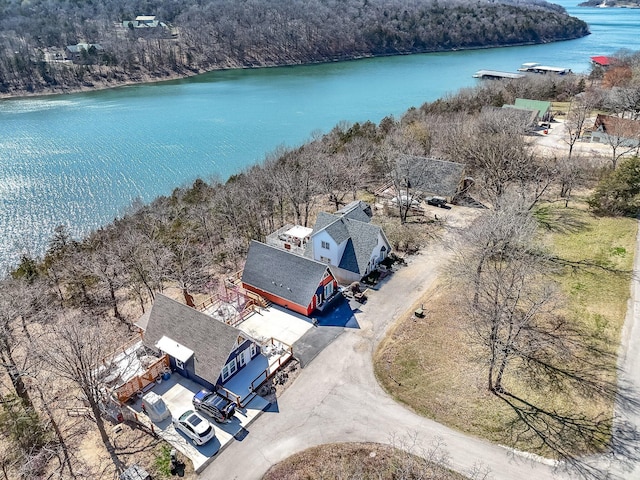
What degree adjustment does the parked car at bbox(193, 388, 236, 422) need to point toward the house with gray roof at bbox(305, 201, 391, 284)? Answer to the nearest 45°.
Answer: approximately 90° to its right

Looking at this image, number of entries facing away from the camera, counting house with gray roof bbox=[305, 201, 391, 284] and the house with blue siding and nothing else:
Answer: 0

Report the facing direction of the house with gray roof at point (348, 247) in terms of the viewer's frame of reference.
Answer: facing the viewer and to the right of the viewer

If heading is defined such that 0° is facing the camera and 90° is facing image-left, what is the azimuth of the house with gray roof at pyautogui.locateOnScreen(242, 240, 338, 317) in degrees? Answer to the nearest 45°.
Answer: approximately 315°

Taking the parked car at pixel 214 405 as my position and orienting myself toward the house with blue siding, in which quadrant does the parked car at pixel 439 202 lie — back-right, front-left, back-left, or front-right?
front-right

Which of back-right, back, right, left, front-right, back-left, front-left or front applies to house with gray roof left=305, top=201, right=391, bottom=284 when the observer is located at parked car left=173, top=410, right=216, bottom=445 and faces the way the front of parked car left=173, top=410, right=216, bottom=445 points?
right

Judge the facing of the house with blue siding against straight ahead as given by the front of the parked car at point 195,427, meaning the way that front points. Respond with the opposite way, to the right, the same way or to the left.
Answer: the opposite way

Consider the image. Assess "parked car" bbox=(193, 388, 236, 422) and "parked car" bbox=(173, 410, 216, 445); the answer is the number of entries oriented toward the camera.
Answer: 0

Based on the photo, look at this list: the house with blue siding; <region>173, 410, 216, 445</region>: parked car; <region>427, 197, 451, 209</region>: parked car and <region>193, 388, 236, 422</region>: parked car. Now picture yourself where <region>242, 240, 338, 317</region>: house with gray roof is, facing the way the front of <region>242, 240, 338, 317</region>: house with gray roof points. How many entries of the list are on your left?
1

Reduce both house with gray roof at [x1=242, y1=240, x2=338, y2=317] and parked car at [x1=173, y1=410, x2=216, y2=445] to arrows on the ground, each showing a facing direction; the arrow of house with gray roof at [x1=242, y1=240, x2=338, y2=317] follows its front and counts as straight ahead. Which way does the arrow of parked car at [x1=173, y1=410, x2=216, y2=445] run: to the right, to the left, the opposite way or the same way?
the opposite way

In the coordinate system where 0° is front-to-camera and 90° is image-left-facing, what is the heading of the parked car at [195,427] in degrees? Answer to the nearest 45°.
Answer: approximately 135°

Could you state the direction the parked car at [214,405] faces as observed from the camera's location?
facing away from the viewer and to the left of the viewer

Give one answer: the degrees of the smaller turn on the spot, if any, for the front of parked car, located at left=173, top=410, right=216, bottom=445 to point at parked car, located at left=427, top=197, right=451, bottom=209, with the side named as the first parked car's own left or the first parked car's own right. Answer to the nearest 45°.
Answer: approximately 90° to the first parked car's own right

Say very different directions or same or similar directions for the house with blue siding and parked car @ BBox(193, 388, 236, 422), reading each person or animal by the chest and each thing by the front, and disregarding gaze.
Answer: very different directions

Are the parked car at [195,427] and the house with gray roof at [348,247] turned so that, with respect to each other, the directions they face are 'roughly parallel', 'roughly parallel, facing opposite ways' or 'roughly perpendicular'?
roughly parallel, facing opposite ways
